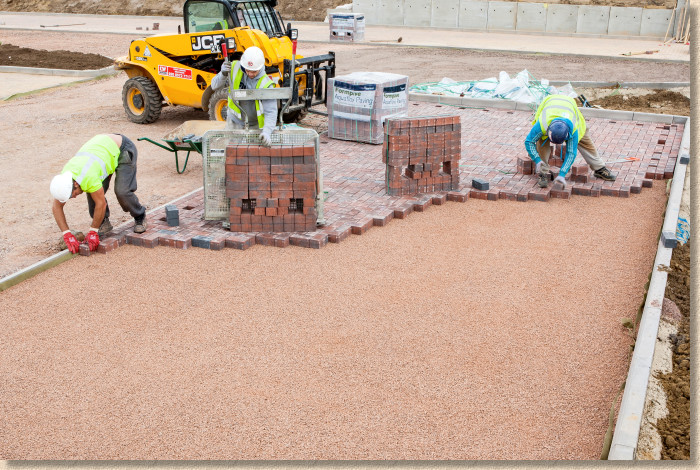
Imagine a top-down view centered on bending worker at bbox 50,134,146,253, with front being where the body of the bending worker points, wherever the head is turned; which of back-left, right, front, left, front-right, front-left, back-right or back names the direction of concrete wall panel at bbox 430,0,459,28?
back

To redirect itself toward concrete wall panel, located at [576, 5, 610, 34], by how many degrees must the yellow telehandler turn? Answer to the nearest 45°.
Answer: approximately 90° to its left

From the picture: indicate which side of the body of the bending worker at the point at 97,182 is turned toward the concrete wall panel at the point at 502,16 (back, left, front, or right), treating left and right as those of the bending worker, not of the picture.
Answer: back

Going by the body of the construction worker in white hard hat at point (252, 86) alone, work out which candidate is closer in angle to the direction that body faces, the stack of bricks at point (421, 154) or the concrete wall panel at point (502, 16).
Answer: the stack of bricks

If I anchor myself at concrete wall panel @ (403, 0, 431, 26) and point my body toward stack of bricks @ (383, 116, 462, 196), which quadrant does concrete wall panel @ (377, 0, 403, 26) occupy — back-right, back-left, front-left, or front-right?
back-right

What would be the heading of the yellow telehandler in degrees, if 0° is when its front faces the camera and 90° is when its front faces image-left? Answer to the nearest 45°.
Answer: approximately 315°

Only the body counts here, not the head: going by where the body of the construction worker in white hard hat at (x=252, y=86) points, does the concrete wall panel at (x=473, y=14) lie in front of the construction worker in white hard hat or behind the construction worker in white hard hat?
behind
